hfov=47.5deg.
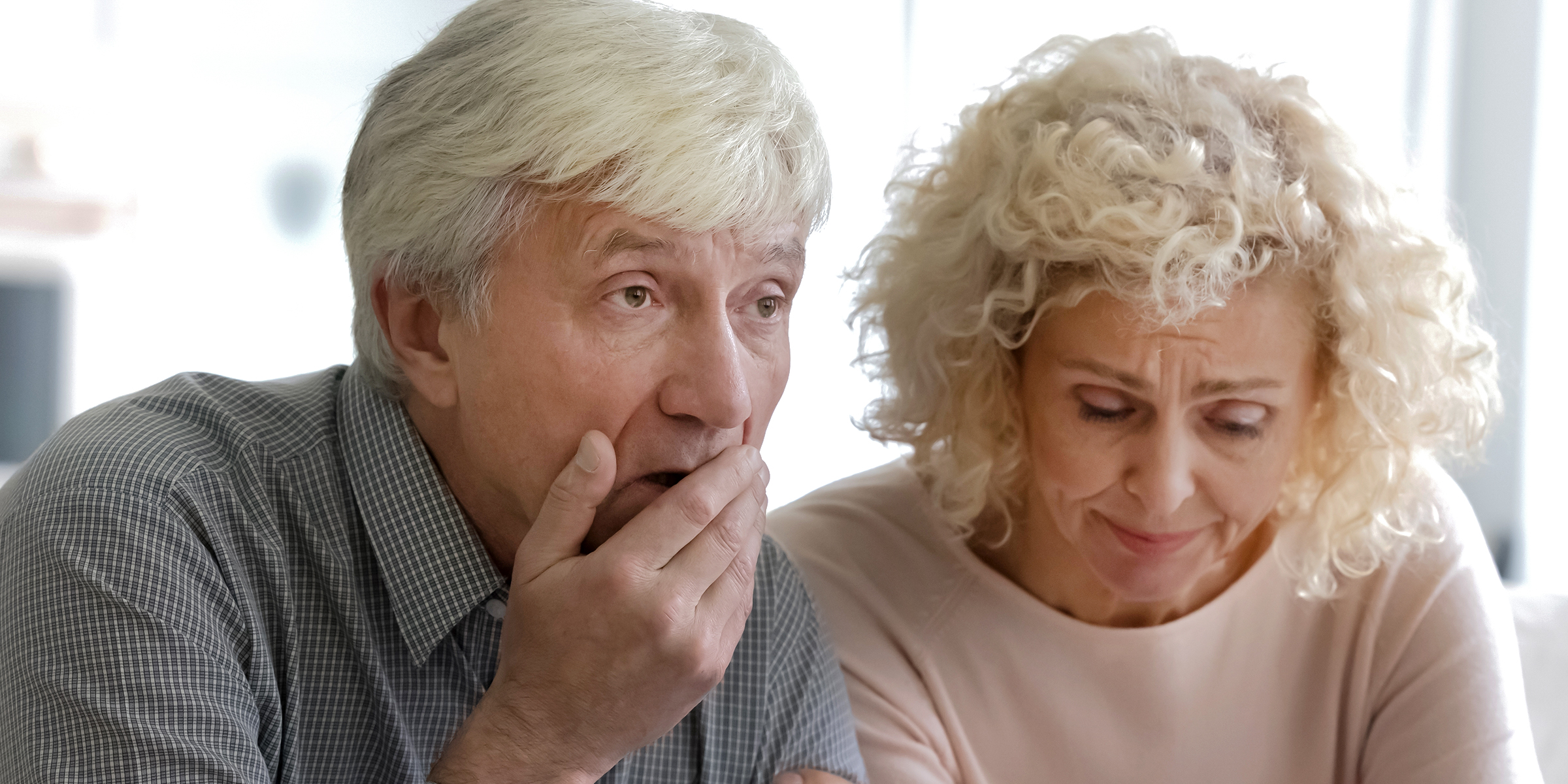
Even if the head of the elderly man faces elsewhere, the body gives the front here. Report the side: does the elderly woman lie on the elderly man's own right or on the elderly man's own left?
on the elderly man's own left

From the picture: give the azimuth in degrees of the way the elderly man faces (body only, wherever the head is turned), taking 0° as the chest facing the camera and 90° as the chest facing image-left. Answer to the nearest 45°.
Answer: approximately 315°

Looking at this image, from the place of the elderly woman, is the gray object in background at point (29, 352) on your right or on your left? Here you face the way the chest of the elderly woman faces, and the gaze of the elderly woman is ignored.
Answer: on your right

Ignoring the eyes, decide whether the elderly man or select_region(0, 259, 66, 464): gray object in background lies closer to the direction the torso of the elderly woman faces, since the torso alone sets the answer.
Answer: the elderly man

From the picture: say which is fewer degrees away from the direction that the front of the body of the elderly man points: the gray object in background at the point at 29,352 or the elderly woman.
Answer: the elderly woman
